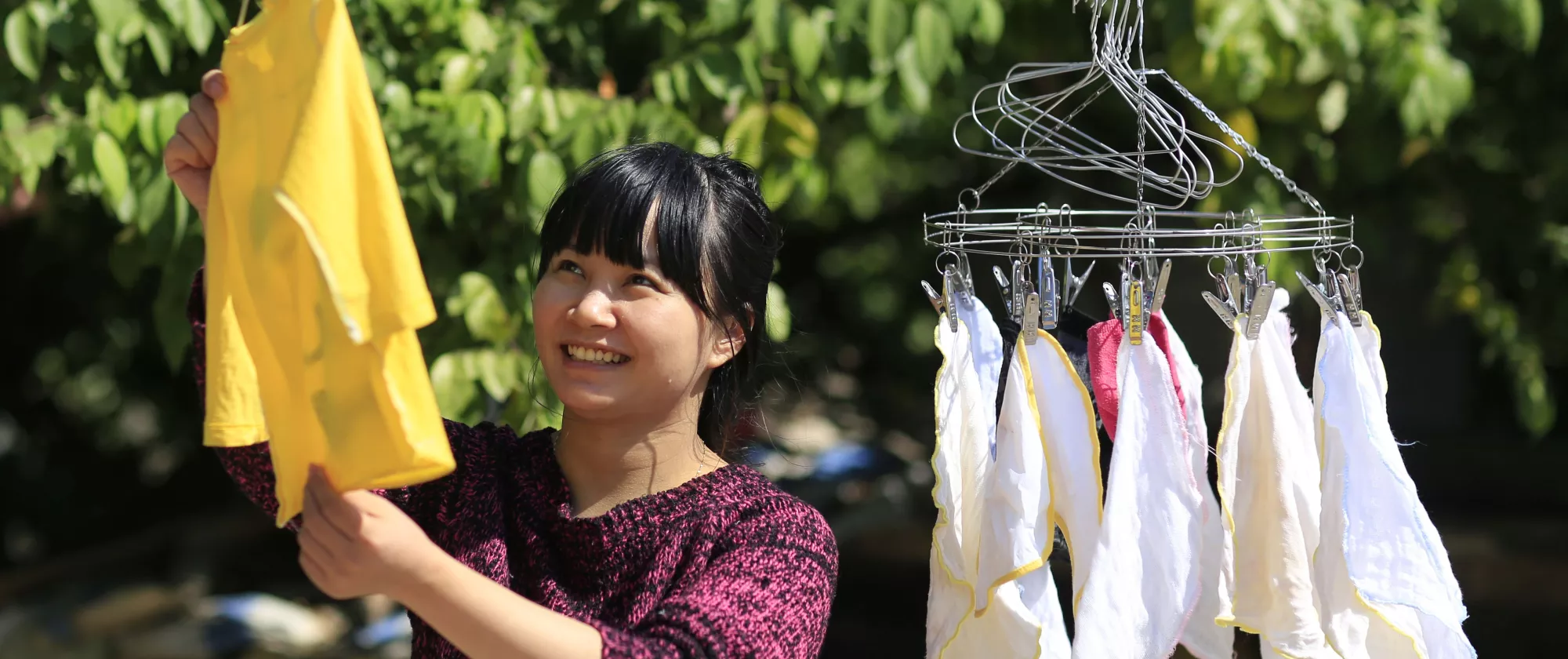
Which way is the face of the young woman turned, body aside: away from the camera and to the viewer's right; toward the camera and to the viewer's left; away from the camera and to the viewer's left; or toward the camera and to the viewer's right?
toward the camera and to the viewer's left

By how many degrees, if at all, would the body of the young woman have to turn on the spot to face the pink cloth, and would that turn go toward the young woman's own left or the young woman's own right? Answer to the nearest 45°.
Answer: approximately 135° to the young woman's own left

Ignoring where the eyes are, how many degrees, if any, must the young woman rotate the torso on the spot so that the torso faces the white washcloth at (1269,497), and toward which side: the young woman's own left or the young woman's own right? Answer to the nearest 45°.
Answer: approximately 135° to the young woman's own left

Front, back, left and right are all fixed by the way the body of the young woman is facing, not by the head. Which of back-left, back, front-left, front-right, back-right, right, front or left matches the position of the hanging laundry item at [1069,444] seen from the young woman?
back-left

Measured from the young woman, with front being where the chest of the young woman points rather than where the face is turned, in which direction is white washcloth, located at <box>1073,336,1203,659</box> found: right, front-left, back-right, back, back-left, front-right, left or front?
back-left

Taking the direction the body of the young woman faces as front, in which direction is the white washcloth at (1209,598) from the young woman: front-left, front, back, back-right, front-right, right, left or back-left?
back-left

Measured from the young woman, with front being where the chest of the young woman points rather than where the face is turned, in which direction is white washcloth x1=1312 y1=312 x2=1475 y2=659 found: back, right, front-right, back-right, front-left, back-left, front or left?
back-left

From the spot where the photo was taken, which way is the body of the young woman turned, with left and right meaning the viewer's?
facing the viewer and to the left of the viewer
